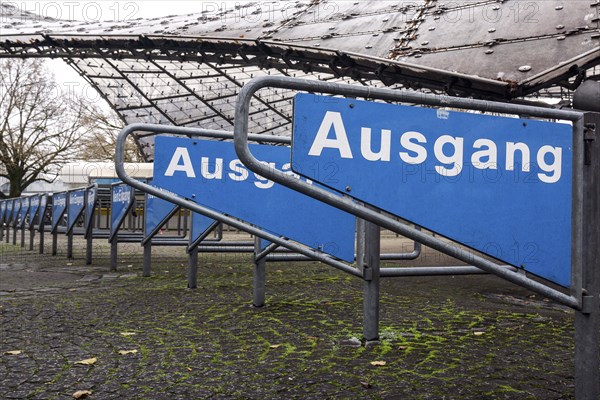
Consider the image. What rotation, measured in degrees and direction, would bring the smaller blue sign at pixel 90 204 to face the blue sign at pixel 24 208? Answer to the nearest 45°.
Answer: approximately 135° to its right

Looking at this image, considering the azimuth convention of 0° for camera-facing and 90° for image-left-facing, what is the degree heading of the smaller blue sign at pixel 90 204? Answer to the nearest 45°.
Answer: approximately 45°

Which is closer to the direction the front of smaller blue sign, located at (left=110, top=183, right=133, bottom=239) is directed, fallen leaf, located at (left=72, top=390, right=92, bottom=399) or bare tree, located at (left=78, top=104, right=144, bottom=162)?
the fallen leaf

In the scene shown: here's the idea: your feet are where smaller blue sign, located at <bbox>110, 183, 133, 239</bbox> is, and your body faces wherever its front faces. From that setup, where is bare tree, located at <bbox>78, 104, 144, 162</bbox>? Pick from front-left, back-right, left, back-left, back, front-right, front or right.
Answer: back-right

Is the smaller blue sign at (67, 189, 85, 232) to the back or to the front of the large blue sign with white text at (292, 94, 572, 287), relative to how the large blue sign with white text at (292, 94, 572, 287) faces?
to the back

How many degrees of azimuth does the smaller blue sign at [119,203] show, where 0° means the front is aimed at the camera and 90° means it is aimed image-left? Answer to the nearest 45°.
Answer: approximately 45°

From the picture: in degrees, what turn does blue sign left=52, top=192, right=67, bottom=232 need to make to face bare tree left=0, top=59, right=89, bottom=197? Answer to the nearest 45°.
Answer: approximately 135° to its right
